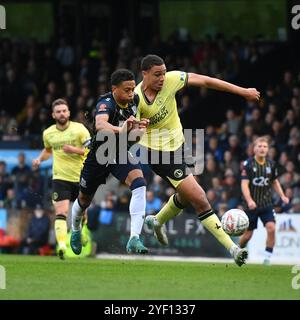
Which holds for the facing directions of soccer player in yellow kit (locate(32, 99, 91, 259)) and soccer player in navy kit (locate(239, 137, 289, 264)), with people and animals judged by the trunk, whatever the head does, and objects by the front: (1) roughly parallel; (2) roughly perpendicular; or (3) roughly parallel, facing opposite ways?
roughly parallel

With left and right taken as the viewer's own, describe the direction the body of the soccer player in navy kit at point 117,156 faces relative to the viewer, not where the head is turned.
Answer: facing the viewer and to the right of the viewer

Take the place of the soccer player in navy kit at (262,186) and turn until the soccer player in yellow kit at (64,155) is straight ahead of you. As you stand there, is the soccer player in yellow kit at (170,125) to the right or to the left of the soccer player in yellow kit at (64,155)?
left

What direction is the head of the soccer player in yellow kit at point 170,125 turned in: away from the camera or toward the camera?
toward the camera

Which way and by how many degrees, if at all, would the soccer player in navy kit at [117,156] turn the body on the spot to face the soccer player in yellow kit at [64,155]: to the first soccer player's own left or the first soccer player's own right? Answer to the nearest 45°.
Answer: approximately 135° to the first soccer player's own left

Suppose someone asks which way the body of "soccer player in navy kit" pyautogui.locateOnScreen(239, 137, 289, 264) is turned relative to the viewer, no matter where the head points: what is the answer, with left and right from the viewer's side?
facing the viewer

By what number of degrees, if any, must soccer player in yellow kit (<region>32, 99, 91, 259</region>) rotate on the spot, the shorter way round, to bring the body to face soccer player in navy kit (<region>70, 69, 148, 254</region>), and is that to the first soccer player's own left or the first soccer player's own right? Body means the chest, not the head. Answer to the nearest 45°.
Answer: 0° — they already face them

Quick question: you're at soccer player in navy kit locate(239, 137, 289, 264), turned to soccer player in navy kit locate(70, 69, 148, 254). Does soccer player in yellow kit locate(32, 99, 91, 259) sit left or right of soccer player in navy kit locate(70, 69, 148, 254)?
right

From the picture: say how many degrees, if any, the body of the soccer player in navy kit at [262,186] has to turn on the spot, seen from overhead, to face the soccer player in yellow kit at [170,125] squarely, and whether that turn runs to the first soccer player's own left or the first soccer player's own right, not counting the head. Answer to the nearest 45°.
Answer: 0° — they already face them
